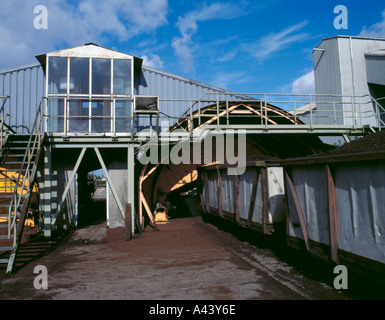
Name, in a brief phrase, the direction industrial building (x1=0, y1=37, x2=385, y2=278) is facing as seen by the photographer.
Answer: facing the viewer
